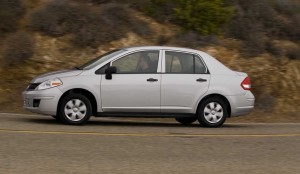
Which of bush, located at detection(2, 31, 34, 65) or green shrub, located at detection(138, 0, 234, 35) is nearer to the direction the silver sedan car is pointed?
the bush

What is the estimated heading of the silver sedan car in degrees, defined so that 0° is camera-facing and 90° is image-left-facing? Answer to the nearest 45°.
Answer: approximately 90°
